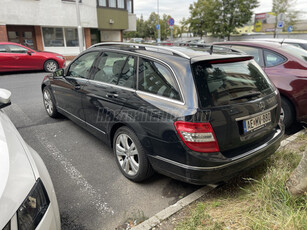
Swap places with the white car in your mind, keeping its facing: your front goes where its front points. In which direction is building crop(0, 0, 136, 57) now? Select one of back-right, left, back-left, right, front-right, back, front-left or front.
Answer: back-left

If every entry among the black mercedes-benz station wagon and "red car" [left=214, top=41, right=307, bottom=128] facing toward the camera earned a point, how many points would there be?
0

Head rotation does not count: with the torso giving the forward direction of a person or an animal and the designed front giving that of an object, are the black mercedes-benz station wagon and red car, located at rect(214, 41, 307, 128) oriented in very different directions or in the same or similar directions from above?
same or similar directions

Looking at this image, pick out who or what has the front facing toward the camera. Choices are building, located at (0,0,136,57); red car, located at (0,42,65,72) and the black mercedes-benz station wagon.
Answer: the building

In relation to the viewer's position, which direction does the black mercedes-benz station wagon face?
facing away from the viewer and to the left of the viewer

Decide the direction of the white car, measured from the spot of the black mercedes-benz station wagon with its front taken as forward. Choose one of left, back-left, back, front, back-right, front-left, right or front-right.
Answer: left

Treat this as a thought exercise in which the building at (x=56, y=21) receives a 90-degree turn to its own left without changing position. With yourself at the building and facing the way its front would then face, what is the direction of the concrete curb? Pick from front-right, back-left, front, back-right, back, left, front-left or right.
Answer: right

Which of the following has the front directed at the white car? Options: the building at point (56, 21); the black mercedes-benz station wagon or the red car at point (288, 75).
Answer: the building

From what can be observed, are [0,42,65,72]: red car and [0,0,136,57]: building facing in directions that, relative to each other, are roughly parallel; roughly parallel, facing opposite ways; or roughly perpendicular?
roughly perpendicular

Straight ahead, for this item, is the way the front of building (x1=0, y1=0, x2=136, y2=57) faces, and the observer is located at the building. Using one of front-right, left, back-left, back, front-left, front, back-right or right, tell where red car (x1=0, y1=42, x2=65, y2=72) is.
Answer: front

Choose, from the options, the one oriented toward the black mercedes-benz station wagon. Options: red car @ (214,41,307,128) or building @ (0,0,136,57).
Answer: the building

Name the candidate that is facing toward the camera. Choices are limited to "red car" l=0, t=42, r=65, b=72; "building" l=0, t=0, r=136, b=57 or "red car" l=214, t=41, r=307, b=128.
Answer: the building

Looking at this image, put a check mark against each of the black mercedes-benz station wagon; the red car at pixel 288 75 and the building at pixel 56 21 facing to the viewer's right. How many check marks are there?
0
